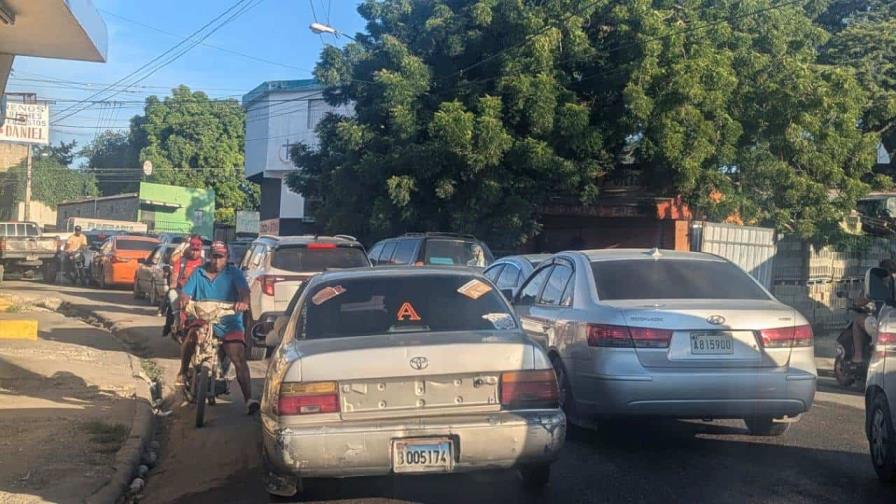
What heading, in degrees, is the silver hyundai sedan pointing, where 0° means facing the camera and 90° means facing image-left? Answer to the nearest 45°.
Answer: approximately 135°

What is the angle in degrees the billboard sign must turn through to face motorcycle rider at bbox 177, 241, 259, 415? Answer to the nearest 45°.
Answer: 0° — it already faces them

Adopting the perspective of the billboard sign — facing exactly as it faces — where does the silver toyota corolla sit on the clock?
The silver toyota corolla is roughly at 12 o'clock from the billboard sign.

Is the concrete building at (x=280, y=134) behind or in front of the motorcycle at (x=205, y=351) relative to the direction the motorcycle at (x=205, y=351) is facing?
behind

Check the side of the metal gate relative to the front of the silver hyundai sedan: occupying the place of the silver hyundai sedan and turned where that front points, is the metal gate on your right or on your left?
on your right

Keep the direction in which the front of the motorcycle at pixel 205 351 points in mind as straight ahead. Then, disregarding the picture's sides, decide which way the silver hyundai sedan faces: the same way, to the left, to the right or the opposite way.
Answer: the opposite way

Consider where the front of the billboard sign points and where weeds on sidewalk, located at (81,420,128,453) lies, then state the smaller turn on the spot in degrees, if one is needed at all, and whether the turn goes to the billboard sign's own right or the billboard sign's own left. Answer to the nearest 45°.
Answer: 0° — it already faces it
